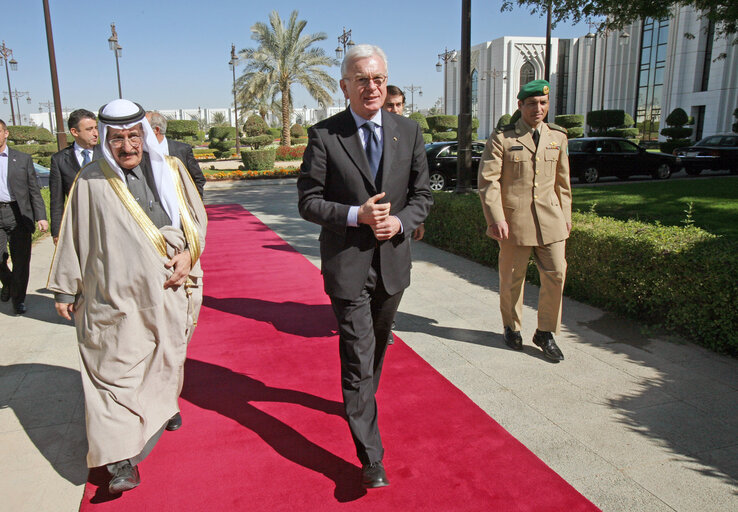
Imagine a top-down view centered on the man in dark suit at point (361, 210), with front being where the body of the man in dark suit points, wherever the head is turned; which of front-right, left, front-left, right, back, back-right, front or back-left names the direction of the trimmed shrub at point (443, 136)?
back

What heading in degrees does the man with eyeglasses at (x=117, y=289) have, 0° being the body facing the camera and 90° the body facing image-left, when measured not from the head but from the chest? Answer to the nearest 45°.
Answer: approximately 0°

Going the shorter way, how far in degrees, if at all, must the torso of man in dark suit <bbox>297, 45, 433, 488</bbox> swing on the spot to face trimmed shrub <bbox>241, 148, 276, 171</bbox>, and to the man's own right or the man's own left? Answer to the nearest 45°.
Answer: approximately 180°

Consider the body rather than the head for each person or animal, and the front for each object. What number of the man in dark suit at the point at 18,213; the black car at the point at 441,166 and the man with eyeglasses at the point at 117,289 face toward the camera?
2

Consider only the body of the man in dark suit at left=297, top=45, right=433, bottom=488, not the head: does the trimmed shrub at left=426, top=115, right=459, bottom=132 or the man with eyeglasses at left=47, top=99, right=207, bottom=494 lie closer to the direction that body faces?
the man with eyeglasses

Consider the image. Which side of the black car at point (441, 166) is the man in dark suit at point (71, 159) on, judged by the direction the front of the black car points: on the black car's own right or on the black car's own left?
on the black car's own right

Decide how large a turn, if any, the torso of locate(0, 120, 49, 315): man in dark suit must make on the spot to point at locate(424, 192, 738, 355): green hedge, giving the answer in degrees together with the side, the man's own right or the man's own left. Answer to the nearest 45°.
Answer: approximately 45° to the man's own left
